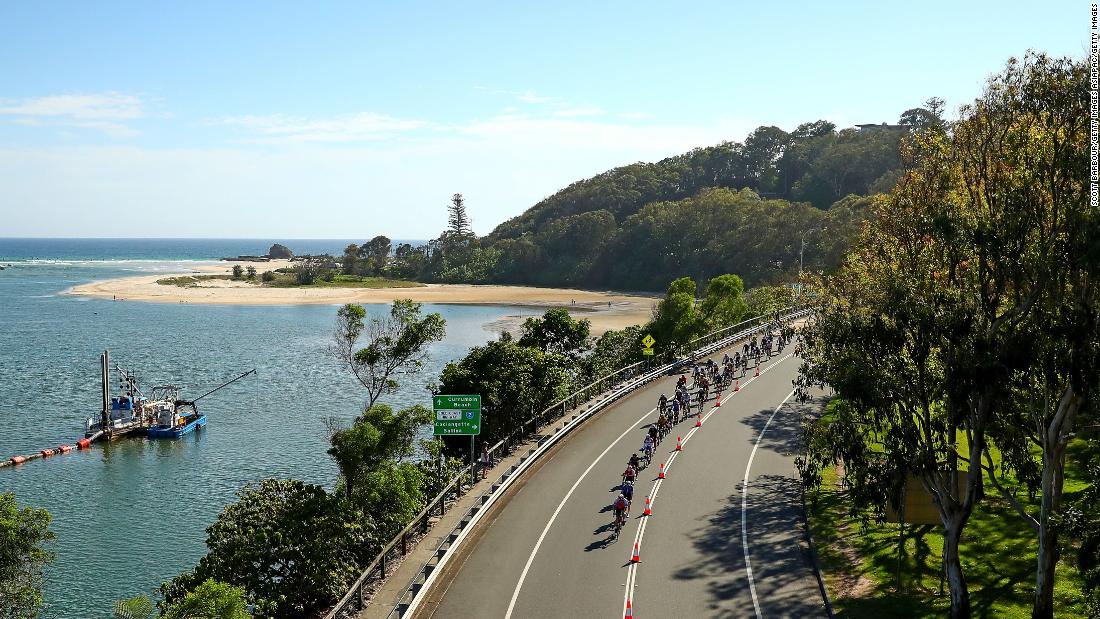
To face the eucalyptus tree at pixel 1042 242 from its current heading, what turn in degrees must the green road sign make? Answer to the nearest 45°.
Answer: approximately 45° to its left

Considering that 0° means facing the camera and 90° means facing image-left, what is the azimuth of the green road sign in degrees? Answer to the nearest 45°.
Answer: approximately 0°

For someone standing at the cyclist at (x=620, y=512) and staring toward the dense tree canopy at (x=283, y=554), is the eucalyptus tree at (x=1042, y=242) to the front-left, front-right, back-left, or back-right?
back-left

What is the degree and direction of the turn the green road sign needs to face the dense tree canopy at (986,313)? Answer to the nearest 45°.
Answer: approximately 45° to its left

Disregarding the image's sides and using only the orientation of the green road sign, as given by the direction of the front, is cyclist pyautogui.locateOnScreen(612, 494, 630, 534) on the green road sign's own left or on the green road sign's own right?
on the green road sign's own left
